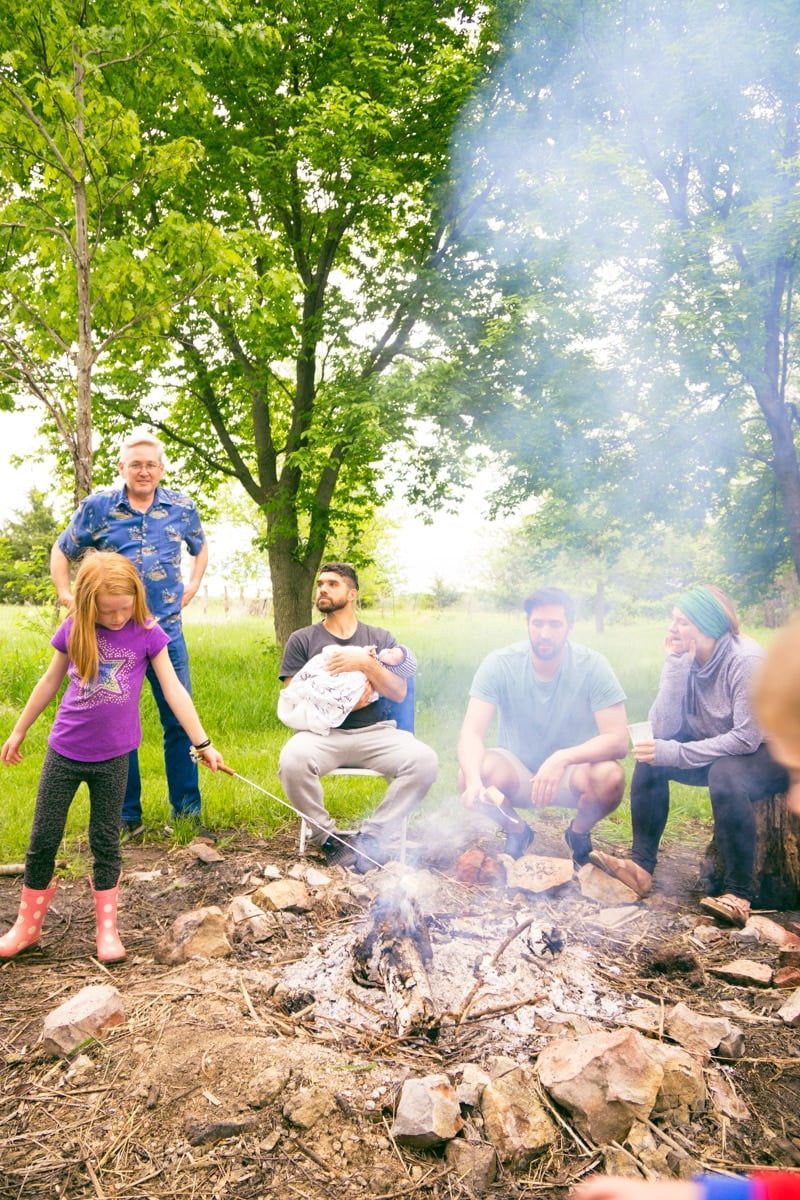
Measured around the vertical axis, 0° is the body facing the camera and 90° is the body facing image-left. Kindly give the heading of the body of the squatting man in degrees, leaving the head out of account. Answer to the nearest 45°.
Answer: approximately 0°

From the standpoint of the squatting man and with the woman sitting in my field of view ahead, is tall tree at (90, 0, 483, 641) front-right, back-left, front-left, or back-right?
back-left

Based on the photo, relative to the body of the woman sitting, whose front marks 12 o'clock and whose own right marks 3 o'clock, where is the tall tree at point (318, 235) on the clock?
The tall tree is roughly at 3 o'clock from the woman sitting.

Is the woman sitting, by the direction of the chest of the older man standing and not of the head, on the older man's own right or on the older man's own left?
on the older man's own left

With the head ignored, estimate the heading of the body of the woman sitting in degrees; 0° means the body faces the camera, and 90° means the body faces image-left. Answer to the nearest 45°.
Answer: approximately 45°

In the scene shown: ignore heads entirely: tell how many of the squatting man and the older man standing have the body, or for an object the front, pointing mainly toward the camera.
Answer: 2

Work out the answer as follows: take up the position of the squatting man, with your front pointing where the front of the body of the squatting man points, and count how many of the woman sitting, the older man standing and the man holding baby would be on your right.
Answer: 2
